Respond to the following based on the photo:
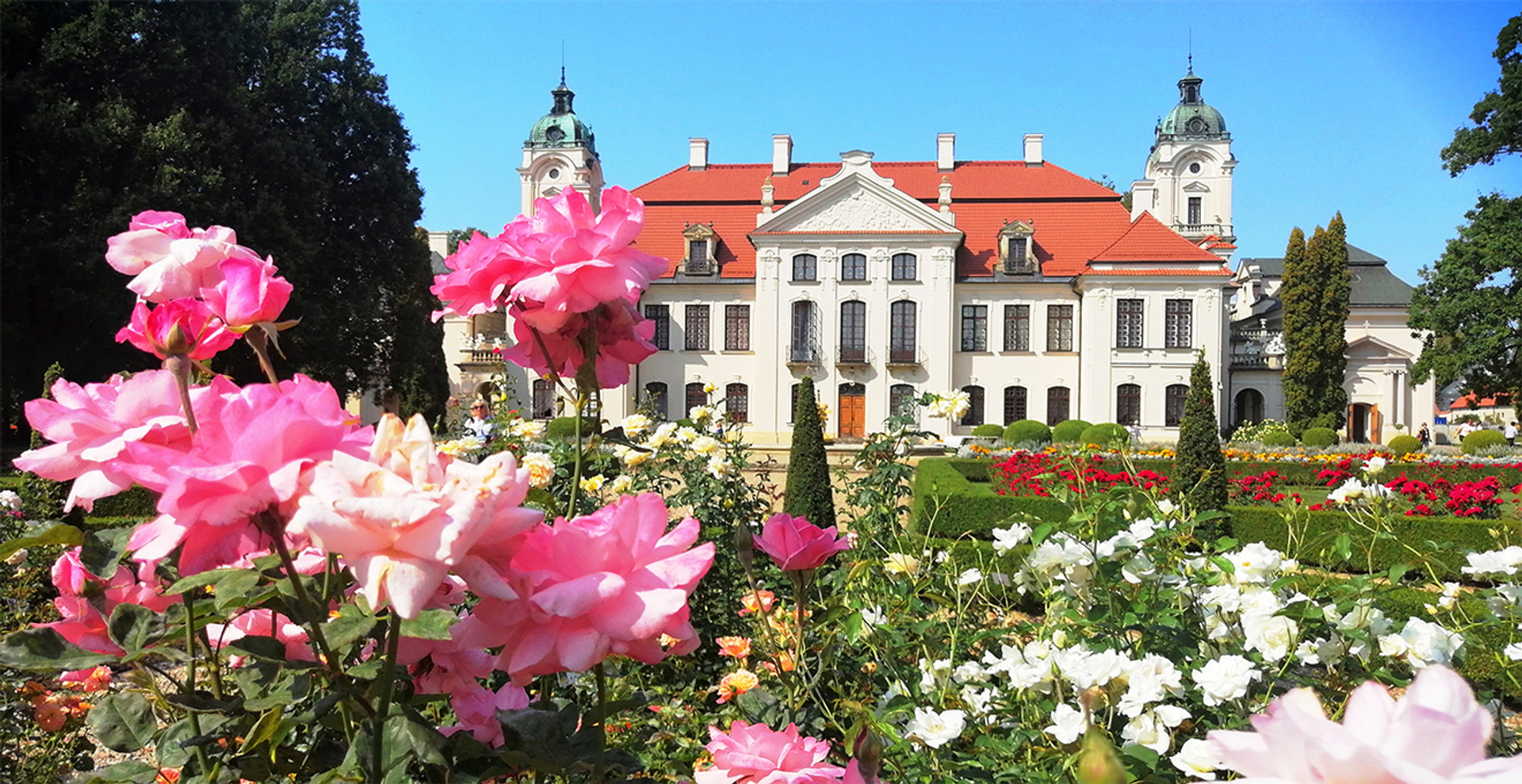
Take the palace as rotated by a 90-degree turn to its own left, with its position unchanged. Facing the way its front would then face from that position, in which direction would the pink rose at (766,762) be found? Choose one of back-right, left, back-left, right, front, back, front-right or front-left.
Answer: right

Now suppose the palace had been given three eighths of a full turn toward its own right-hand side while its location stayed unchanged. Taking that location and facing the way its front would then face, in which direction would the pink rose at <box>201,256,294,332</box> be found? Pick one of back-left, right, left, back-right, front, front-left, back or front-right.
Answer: back-left

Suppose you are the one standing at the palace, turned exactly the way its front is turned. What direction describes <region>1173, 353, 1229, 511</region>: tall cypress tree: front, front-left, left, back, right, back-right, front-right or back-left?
front

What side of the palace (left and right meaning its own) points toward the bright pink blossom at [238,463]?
front

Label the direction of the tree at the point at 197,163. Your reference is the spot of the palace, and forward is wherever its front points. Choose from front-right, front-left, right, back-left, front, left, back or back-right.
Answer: front-right

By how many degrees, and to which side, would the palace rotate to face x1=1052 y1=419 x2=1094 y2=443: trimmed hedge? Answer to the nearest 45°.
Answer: approximately 45° to its left

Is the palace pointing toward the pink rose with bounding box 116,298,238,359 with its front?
yes

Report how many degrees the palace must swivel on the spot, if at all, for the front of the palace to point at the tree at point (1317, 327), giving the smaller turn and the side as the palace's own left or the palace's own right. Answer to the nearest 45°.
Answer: approximately 90° to the palace's own left

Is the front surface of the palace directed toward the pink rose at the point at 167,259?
yes

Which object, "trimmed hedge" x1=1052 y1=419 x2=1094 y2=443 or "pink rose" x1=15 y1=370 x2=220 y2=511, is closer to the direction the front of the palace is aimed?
the pink rose

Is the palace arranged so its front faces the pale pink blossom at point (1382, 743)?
yes

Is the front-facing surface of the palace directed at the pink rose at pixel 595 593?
yes

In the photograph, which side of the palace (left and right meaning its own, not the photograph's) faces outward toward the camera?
front

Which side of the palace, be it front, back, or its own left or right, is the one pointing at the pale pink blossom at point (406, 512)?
front

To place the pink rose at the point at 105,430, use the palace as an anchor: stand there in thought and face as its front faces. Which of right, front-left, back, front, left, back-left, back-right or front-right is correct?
front

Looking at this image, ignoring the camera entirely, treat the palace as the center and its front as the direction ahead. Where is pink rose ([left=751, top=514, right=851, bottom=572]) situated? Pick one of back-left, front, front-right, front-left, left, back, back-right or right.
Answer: front

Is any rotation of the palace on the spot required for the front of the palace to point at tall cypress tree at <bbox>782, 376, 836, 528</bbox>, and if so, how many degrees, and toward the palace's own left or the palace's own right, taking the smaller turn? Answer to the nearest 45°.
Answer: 0° — it already faces it
